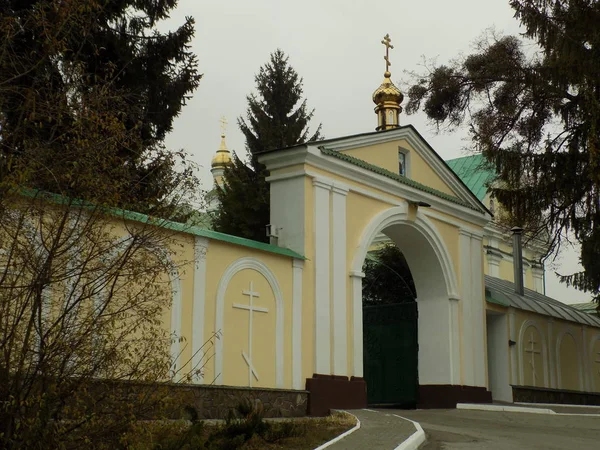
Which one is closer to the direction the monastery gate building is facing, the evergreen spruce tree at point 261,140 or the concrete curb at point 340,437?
the concrete curb

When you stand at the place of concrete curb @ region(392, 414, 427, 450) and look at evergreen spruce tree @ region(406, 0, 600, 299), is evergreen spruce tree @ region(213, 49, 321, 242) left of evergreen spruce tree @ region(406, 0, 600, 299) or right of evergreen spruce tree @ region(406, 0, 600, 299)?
left

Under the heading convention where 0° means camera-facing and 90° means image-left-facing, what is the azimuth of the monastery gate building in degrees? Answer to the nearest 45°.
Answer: approximately 315°

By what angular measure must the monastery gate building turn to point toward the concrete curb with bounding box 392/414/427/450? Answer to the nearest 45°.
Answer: approximately 45° to its right

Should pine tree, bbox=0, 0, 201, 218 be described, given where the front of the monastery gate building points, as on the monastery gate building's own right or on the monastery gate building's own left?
on the monastery gate building's own right

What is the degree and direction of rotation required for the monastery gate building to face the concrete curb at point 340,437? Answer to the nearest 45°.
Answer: approximately 45° to its right
